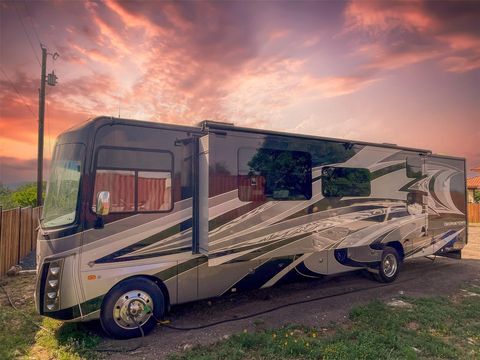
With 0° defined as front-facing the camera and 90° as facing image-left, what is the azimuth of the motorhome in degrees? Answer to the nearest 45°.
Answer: approximately 45°

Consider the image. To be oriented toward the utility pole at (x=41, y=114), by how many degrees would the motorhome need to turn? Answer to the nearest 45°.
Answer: approximately 90° to its right

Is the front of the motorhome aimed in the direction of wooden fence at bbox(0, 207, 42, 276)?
no

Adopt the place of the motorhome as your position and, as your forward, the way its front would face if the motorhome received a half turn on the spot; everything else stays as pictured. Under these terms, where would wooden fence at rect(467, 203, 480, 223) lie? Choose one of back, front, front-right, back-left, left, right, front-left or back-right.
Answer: front
